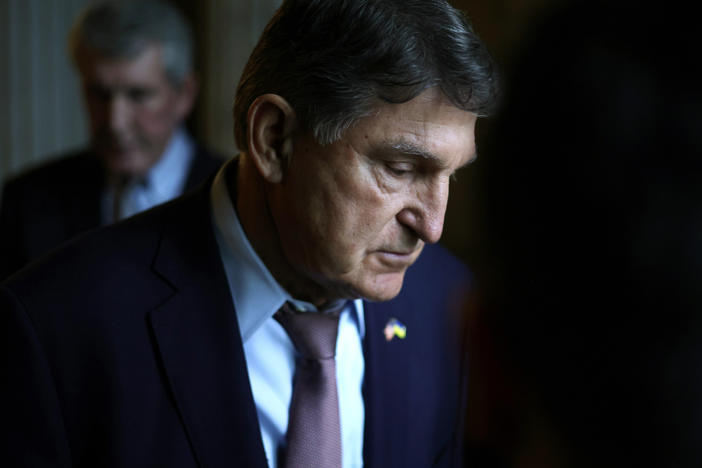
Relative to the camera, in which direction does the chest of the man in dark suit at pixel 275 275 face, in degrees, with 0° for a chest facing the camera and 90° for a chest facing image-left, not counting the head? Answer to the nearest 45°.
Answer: approximately 315°

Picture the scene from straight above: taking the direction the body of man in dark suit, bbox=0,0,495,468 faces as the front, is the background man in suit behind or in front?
behind
